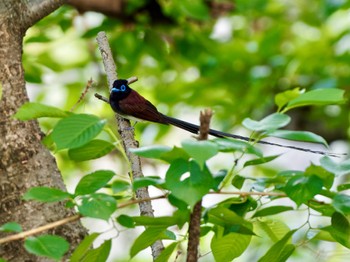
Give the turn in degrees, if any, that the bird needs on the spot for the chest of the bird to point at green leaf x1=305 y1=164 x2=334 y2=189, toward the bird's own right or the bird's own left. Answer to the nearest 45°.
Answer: approximately 135° to the bird's own left

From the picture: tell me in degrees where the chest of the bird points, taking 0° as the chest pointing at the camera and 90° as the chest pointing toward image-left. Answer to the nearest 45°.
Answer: approximately 90°

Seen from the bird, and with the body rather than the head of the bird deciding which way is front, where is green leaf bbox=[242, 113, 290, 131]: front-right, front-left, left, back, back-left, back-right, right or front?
back-left

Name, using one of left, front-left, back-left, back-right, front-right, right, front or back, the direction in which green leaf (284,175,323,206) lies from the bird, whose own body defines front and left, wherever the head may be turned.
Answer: back-left
